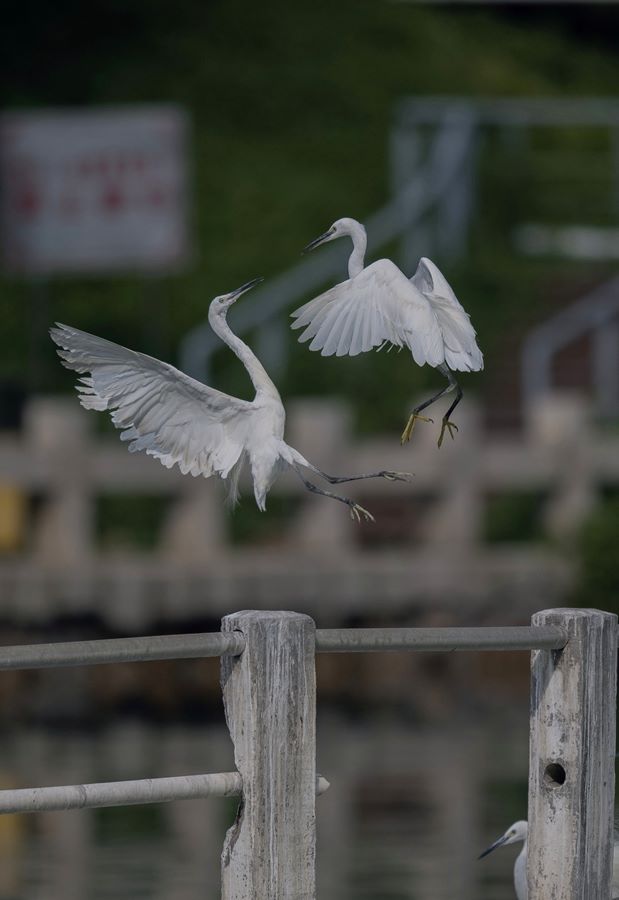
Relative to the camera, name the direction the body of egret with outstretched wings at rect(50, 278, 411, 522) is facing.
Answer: to the viewer's right

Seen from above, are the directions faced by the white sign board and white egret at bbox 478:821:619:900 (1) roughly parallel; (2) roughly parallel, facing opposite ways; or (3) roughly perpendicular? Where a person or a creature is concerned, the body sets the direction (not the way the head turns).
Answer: roughly perpendicular

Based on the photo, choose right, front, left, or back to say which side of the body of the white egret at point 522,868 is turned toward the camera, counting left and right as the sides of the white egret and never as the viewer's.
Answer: left

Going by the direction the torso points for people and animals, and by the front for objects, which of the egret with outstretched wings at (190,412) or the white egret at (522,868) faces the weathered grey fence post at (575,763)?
the egret with outstretched wings

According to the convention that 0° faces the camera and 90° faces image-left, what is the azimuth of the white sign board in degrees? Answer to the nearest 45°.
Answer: approximately 0°

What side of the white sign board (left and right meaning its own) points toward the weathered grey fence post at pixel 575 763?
front

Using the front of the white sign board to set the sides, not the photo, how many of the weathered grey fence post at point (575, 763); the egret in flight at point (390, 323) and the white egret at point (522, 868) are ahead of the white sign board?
3

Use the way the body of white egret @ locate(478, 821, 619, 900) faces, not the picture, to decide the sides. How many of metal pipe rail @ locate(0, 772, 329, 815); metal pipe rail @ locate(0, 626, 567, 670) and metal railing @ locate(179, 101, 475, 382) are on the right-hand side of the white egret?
1

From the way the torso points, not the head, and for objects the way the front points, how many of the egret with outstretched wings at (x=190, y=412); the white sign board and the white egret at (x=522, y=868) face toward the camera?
1

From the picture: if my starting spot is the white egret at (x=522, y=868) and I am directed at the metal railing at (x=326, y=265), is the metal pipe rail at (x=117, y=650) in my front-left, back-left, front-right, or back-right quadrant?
back-left

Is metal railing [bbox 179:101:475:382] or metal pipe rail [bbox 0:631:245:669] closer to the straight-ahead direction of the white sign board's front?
the metal pipe rail
